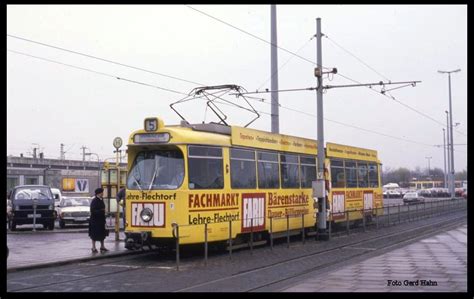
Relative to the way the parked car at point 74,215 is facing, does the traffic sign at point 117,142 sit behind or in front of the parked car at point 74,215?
in front

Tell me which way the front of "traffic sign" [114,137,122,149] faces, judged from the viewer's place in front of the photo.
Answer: facing the viewer

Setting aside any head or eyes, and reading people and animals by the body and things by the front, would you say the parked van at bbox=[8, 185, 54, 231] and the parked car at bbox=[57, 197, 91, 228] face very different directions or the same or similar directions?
same or similar directions

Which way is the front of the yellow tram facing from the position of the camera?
facing the viewer and to the left of the viewer

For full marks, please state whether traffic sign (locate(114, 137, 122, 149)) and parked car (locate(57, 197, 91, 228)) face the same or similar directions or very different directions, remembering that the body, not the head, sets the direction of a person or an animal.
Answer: same or similar directions

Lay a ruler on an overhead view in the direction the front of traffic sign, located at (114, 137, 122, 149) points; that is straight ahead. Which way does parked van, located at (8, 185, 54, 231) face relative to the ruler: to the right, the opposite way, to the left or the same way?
the same way

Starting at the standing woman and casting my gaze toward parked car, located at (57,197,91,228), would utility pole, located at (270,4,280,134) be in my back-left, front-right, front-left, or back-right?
front-right

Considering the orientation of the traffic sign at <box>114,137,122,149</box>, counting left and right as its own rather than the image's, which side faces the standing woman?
front

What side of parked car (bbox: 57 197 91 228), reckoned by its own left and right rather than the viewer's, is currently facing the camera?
front
